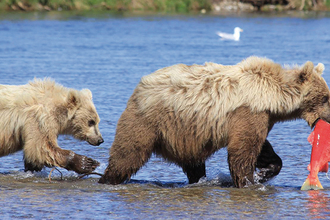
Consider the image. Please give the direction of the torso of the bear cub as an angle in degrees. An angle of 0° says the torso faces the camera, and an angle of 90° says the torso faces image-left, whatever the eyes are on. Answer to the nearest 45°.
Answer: approximately 270°

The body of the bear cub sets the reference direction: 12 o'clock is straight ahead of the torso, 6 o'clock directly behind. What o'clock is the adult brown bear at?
The adult brown bear is roughly at 1 o'clock from the bear cub.

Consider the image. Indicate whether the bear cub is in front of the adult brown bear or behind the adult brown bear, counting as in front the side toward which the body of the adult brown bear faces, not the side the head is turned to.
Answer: behind

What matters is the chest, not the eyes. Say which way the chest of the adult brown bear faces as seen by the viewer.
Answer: to the viewer's right

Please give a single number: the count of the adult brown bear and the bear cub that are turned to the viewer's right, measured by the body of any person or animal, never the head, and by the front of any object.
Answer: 2
